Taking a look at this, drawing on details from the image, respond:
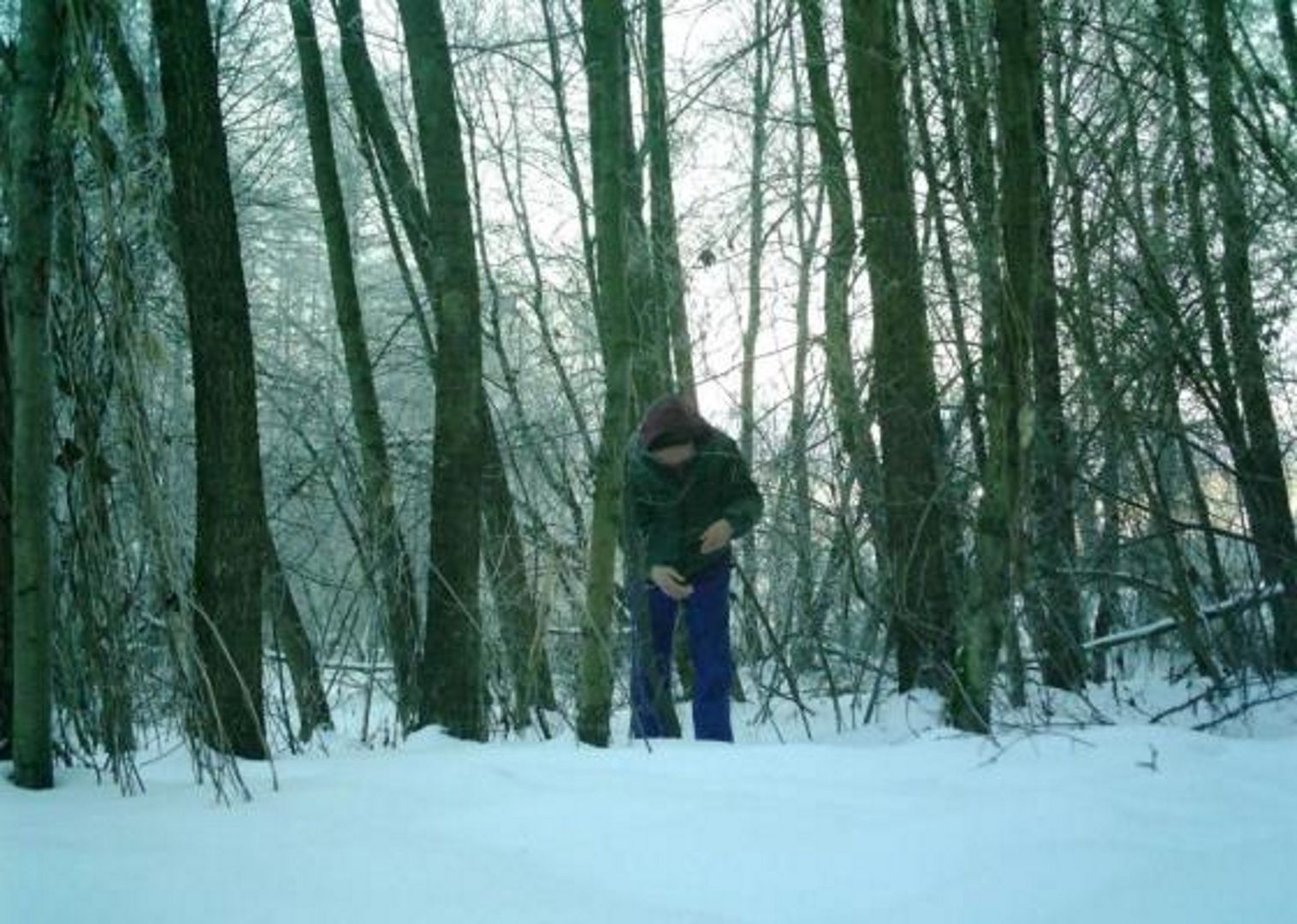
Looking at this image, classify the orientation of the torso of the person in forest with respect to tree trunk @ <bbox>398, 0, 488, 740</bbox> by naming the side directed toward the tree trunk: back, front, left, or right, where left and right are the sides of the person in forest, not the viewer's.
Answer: right

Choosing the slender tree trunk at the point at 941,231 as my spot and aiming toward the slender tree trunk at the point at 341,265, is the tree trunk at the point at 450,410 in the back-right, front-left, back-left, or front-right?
front-left

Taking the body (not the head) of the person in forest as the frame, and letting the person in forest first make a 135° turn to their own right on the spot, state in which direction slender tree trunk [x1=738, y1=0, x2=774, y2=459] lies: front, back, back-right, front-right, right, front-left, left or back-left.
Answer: front-right

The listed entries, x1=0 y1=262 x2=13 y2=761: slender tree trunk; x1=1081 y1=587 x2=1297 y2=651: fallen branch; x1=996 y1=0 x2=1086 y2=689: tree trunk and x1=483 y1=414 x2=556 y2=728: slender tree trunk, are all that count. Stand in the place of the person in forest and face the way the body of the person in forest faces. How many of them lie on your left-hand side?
2

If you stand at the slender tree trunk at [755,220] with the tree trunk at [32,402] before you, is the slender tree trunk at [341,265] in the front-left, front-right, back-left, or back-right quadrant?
front-right

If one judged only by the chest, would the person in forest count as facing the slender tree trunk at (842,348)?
no

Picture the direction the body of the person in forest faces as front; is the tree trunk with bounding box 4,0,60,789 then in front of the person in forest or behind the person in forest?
in front

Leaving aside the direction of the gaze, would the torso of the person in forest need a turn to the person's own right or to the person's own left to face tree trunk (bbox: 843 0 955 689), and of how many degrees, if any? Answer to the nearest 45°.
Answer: approximately 135° to the person's own left

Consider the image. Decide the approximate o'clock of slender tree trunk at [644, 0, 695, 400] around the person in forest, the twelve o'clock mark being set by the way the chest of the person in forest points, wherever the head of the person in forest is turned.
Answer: The slender tree trunk is roughly at 6 o'clock from the person in forest.

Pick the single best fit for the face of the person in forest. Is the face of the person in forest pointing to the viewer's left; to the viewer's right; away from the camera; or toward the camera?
toward the camera

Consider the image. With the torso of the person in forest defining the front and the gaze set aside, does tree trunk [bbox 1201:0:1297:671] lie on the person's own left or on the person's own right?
on the person's own left

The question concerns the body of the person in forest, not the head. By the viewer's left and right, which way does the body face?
facing the viewer

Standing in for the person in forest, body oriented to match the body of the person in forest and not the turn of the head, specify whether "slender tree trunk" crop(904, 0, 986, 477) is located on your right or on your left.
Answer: on your left

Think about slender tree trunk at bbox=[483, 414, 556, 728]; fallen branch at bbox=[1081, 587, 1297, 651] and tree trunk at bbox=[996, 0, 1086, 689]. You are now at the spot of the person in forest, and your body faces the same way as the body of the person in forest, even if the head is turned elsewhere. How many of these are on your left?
2

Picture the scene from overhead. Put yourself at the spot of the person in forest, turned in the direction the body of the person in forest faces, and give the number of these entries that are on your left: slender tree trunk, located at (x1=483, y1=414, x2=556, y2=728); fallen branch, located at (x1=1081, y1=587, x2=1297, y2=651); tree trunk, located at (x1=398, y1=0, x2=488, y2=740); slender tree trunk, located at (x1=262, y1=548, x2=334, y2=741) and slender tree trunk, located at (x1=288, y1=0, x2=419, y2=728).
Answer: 1
